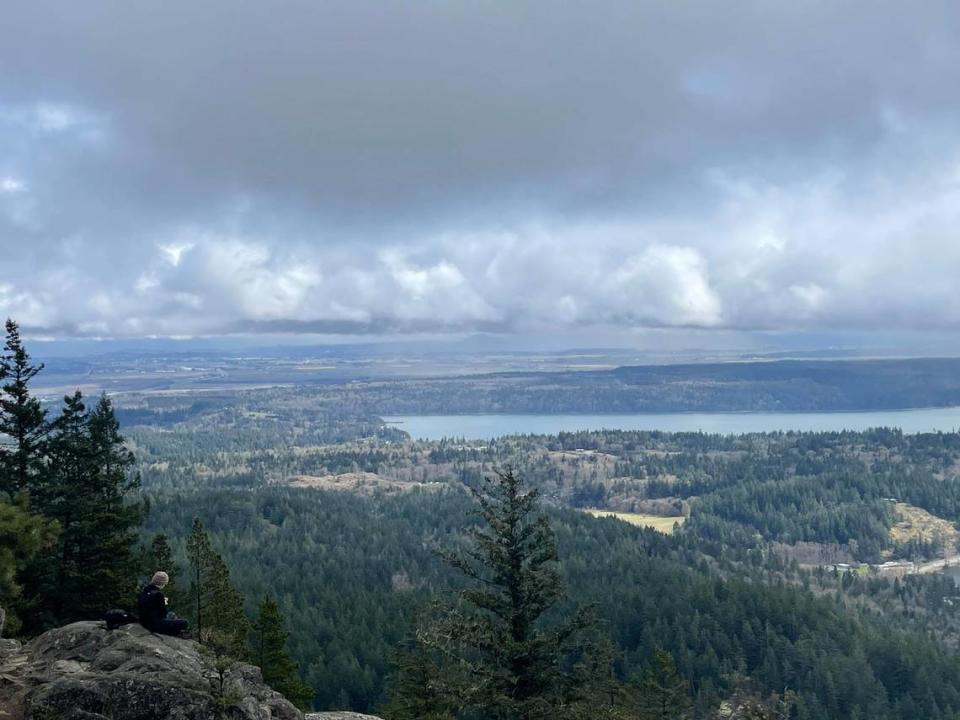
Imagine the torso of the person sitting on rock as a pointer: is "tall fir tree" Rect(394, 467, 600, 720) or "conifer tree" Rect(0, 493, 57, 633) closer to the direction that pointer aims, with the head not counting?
the tall fir tree

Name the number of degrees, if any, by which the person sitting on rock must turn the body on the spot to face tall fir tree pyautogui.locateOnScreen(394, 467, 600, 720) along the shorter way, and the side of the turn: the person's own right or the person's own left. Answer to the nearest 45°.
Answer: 0° — they already face it

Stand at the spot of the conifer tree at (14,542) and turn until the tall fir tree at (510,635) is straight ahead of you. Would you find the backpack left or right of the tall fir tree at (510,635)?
right

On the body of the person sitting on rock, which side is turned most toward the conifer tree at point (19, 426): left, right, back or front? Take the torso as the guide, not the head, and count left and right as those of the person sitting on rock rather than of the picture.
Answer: left

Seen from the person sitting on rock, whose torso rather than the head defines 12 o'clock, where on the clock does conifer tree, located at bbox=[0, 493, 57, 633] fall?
The conifer tree is roughly at 8 o'clock from the person sitting on rock.
